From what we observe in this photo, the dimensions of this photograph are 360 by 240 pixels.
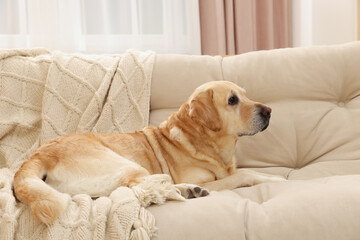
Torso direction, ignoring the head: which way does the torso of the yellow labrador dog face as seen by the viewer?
to the viewer's right

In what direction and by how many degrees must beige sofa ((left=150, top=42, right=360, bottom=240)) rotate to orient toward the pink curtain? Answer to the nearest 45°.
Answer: approximately 180°

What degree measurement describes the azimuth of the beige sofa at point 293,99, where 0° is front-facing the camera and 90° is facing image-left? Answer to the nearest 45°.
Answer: approximately 0°

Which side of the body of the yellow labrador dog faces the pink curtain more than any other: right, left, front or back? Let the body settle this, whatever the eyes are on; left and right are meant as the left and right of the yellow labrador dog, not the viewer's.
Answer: left
